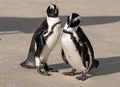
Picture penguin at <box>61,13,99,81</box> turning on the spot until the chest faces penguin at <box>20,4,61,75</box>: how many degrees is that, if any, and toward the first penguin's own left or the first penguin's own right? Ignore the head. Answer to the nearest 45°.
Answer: approximately 45° to the first penguin's own right

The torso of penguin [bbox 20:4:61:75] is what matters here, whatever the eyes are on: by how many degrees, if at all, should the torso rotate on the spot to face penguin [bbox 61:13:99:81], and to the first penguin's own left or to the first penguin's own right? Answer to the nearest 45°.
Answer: approximately 45° to the first penguin's own left

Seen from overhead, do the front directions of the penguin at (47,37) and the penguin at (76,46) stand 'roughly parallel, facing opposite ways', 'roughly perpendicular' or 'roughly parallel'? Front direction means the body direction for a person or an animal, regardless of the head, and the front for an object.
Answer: roughly perpendicular

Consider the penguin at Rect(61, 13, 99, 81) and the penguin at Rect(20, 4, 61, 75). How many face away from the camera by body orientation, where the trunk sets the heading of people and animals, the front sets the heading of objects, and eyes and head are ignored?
0

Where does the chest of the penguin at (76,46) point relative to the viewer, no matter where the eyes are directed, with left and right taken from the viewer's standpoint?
facing the viewer and to the left of the viewer
